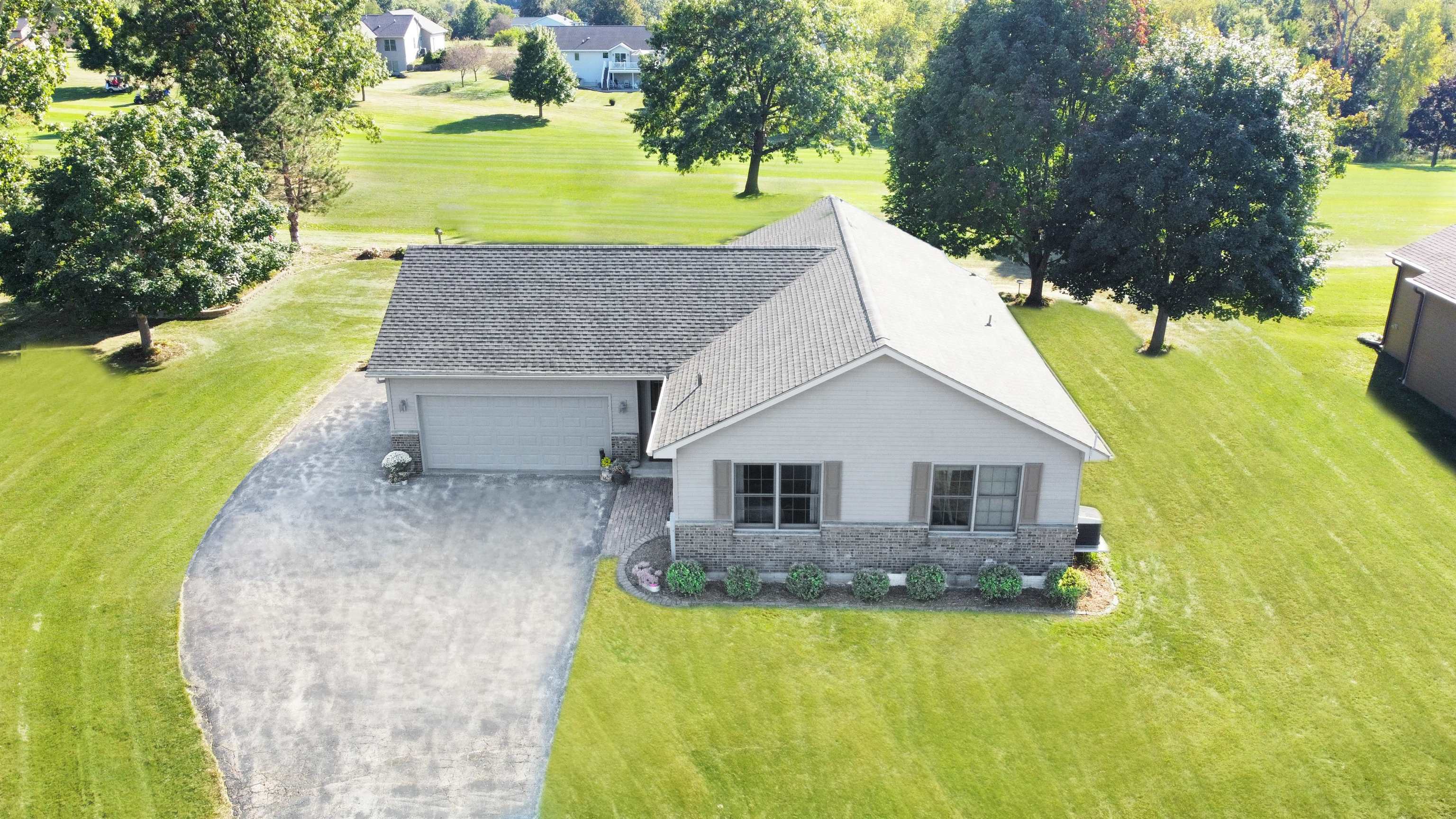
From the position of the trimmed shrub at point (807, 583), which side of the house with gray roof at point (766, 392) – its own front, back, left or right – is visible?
front

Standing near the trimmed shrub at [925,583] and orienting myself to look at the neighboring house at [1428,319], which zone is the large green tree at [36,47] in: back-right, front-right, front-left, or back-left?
back-left

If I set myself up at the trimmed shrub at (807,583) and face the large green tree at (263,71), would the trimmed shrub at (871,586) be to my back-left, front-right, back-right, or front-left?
back-right

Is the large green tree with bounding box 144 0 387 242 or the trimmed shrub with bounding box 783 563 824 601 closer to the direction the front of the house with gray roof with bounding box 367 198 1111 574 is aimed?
the trimmed shrub

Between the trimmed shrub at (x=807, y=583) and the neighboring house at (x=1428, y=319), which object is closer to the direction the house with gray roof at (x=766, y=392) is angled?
the trimmed shrub

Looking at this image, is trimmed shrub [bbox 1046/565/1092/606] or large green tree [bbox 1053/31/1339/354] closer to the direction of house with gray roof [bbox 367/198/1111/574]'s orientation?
the trimmed shrub

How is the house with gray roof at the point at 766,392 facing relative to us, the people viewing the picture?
facing the viewer

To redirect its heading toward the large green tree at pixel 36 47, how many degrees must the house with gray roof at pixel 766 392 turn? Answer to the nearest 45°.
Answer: approximately 135° to its right

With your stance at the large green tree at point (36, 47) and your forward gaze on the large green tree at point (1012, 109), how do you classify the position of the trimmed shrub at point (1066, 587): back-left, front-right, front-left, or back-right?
front-right

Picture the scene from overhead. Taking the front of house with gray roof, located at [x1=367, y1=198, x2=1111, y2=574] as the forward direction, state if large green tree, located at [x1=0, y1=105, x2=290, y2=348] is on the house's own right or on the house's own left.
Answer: on the house's own right

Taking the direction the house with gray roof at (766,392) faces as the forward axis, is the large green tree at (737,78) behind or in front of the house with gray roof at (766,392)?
behind
